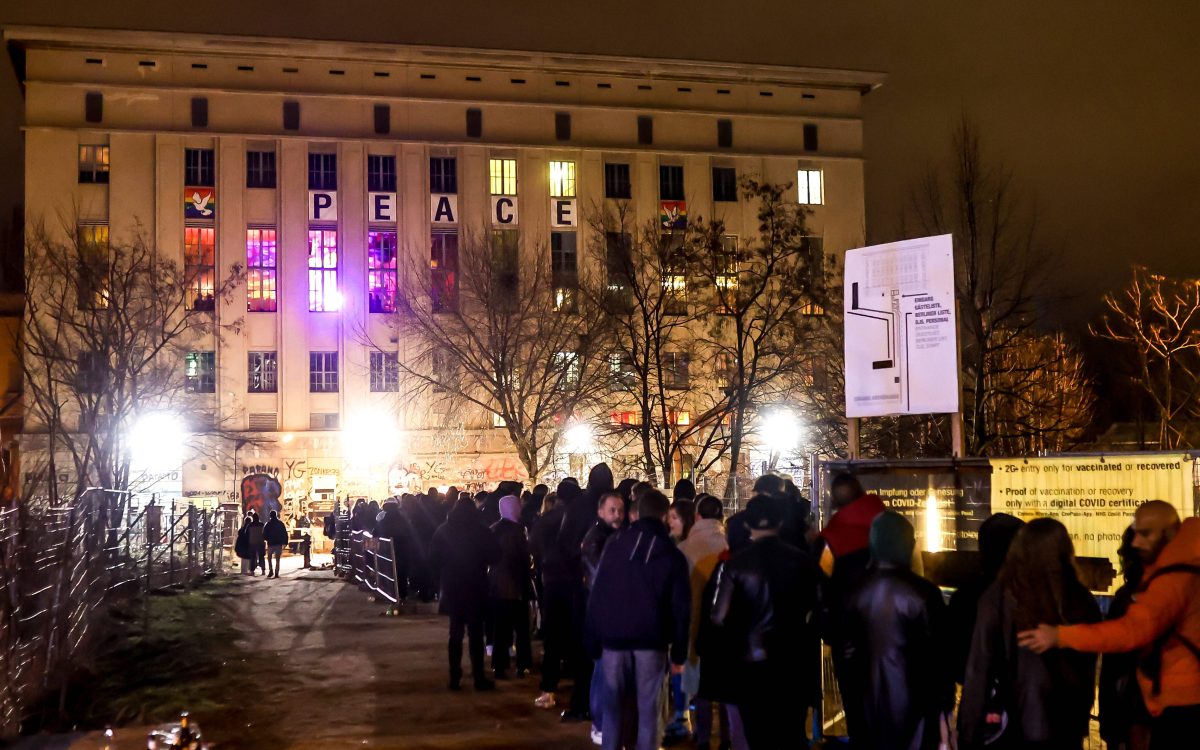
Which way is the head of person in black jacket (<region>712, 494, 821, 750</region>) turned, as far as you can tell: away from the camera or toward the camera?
away from the camera

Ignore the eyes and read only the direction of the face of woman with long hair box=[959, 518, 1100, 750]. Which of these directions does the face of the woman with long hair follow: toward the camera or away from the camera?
away from the camera

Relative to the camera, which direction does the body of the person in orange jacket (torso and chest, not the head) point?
to the viewer's left

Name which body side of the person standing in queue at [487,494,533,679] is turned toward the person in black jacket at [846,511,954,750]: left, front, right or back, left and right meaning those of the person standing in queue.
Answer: back

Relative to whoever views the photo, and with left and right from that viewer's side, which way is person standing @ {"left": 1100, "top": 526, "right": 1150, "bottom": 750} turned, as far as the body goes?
facing away from the viewer

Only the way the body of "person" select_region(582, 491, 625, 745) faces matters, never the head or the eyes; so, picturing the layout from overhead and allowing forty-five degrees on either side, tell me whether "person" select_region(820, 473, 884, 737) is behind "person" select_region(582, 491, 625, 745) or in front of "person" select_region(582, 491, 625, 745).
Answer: in front

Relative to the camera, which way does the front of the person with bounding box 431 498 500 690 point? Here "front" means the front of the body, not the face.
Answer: away from the camera

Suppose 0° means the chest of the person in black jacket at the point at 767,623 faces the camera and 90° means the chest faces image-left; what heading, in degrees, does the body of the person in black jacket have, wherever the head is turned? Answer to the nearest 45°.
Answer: approximately 180°

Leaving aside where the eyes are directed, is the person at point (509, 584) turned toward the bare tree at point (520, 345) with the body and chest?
yes

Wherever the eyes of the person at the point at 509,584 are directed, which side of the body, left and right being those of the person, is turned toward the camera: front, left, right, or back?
back
